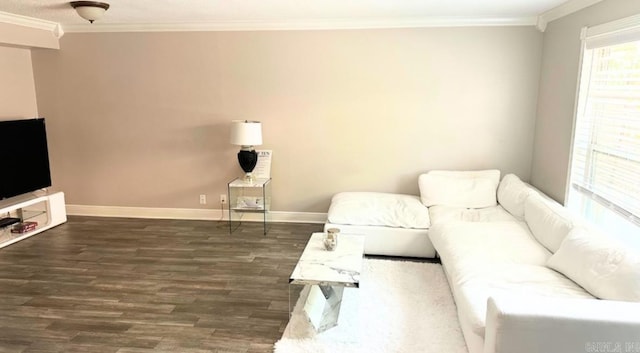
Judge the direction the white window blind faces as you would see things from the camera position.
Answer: facing the viewer and to the left of the viewer

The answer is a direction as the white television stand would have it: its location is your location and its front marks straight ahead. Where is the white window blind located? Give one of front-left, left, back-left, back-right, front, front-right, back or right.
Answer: front

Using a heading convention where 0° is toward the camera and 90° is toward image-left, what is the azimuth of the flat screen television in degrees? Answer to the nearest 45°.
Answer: approximately 315°

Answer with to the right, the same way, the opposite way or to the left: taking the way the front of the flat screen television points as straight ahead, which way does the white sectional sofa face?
the opposite way

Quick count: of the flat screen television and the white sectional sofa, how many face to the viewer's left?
1

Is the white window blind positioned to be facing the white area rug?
yes

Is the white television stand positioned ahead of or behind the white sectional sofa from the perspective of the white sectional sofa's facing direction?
ahead

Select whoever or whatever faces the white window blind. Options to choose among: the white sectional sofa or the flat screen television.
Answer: the flat screen television

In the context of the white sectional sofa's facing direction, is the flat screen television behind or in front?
in front

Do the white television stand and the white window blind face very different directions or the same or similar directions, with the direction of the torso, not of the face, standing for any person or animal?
very different directions

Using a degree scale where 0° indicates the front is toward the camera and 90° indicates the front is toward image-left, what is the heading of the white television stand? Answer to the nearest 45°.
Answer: approximately 315°

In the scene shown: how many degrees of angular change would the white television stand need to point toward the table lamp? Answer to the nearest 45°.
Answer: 0° — it already faces it

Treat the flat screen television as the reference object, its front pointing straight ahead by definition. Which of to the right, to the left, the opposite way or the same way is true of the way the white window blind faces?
the opposite way

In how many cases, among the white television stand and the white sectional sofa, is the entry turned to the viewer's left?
1

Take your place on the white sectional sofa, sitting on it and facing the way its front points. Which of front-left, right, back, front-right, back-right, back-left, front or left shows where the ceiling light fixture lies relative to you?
front

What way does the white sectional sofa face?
to the viewer's left

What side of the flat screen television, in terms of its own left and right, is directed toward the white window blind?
front
